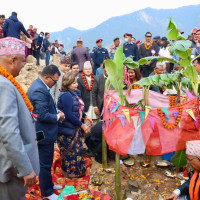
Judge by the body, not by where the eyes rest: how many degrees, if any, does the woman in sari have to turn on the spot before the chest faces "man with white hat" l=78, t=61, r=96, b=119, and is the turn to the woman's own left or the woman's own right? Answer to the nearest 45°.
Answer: approximately 90° to the woman's own left

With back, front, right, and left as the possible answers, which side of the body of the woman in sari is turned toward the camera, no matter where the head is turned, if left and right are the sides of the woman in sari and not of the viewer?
right

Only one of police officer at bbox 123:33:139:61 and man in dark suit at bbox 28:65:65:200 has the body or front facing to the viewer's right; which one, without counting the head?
the man in dark suit

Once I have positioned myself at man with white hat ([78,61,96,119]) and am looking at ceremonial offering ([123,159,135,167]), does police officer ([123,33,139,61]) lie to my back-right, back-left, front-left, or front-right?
back-left

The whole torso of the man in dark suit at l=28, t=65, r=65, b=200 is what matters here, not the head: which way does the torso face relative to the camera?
to the viewer's right

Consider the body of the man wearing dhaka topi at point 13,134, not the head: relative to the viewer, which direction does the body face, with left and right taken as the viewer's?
facing to the right of the viewer
